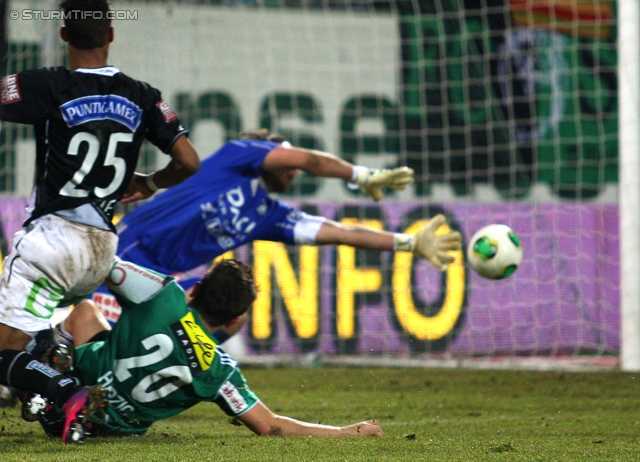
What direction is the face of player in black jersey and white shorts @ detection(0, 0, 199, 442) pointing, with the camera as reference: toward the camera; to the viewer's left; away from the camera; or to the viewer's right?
away from the camera

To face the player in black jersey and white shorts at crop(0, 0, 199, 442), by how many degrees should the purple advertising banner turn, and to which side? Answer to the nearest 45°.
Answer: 0° — it already faces them

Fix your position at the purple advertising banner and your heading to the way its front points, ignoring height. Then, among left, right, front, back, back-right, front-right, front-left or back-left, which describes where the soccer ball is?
front

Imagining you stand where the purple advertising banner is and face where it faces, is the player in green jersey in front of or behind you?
in front

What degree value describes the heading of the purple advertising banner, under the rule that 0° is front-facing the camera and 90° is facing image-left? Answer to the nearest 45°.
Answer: approximately 0°
